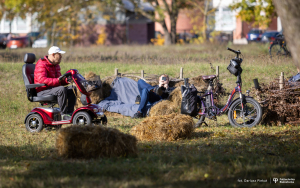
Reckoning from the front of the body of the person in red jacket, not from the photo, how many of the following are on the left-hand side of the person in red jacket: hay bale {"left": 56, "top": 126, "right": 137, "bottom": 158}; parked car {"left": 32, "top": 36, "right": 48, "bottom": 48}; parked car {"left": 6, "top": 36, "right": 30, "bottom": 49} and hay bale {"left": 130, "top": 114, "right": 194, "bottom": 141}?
2

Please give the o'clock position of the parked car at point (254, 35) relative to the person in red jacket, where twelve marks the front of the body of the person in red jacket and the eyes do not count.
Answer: The parked car is roughly at 10 o'clock from the person in red jacket.

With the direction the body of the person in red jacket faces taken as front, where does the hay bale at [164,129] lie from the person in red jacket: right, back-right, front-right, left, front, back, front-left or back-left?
front-right

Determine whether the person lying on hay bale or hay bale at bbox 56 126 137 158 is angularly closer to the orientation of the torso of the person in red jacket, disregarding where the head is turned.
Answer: the person lying on hay bale

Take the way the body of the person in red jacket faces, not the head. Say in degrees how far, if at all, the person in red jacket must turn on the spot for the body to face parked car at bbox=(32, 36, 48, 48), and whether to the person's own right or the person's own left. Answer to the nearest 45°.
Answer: approximately 90° to the person's own left

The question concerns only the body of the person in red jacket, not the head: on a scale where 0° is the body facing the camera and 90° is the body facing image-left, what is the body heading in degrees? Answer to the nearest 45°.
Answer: approximately 270°

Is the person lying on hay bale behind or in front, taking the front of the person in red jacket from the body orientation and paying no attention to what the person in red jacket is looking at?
in front

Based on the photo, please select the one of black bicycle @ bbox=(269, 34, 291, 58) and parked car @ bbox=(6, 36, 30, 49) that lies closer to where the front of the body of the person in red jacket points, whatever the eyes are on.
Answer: the black bicycle

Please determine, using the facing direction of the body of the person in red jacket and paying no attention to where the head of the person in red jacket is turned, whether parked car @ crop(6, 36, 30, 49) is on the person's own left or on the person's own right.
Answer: on the person's own left

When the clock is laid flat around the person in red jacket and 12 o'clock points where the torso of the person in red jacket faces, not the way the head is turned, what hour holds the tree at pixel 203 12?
The tree is roughly at 10 o'clock from the person in red jacket.

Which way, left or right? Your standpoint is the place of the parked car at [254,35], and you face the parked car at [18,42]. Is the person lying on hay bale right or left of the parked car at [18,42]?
left

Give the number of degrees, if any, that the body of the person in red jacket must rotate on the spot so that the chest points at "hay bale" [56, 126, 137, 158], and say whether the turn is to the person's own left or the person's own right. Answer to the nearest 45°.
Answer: approximately 90° to the person's own right

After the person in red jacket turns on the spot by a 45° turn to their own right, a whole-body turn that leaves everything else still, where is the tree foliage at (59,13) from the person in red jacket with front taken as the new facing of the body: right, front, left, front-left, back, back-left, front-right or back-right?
back-left
